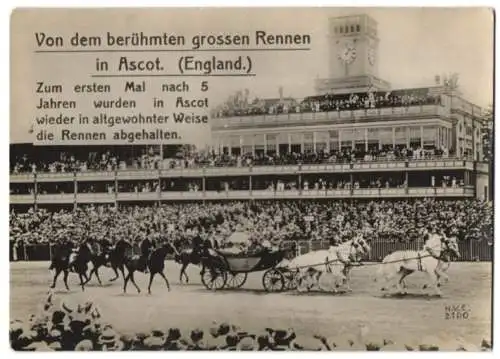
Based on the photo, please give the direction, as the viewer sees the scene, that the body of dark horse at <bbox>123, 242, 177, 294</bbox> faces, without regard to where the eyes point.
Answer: to the viewer's right

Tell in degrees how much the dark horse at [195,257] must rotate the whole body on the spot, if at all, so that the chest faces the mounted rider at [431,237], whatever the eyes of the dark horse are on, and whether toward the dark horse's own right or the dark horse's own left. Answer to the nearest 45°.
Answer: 0° — it already faces them

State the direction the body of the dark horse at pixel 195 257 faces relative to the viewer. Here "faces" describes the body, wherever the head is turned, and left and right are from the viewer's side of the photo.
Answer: facing to the right of the viewer
